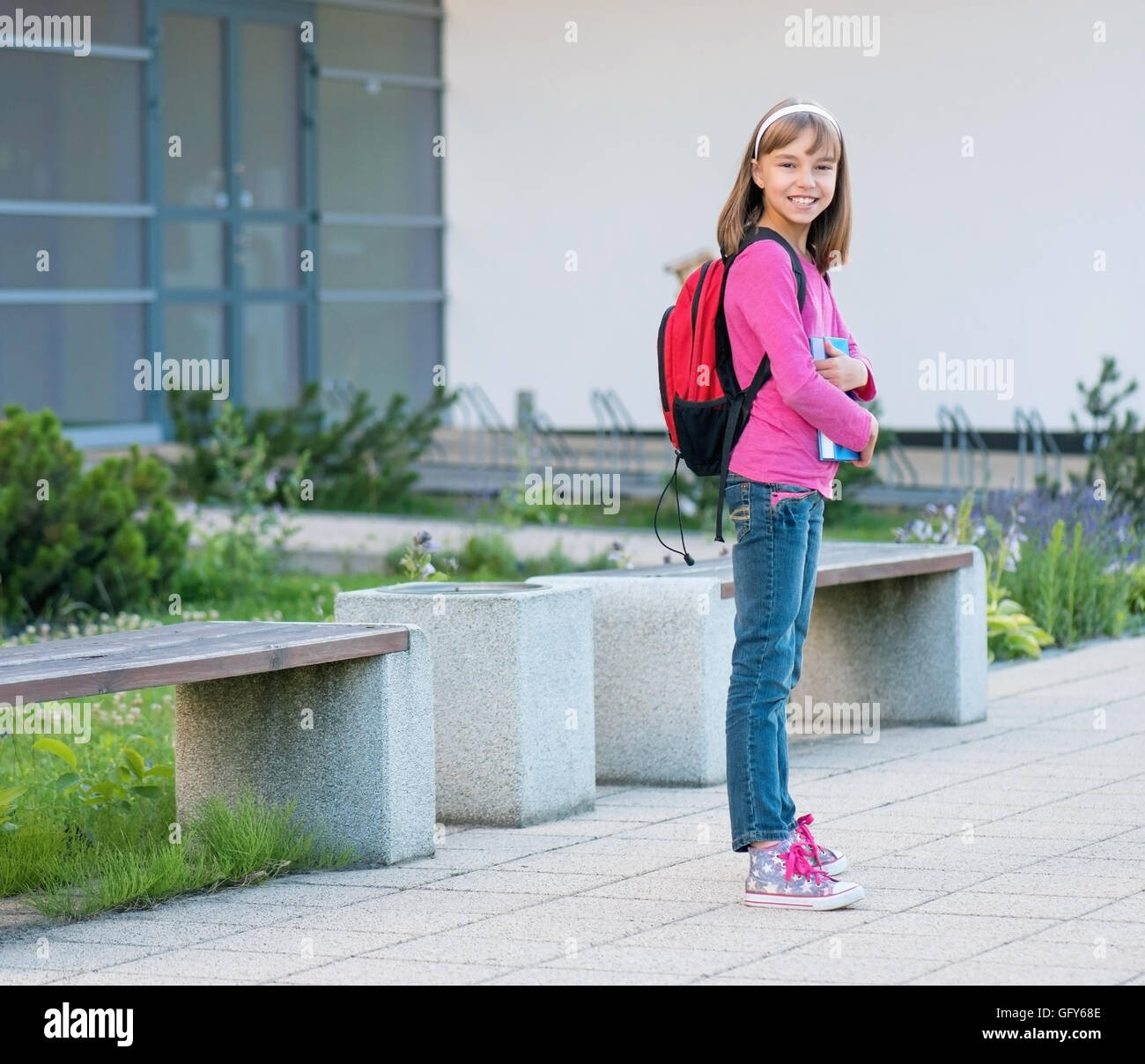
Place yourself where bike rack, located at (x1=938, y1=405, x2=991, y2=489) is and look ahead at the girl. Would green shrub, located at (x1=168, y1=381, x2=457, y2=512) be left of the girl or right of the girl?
right

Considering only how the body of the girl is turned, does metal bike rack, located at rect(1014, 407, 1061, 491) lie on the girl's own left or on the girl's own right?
on the girl's own left

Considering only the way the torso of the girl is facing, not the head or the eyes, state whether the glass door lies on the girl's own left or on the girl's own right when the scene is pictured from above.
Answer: on the girl's own left

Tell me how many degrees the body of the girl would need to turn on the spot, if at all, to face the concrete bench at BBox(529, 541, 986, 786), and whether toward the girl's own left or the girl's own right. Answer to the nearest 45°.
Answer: approximately 90° to the girl's own left

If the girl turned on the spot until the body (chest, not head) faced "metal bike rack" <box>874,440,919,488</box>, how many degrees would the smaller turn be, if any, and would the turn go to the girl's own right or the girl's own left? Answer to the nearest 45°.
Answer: approximately 90° to the girl's own left

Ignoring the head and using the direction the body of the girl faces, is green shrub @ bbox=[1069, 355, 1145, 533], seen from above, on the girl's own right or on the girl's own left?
on the girl's own left

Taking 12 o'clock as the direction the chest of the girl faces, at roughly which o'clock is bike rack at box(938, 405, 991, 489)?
The bike rack is roughly at 9 o'clock from the girl.

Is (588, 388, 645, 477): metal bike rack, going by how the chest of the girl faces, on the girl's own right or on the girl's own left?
on the girl's own left

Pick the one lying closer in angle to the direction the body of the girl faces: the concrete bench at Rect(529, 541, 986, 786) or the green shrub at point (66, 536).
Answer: the concrete bench

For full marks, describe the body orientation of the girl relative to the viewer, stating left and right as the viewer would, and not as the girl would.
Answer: facing to the right of the viewer
